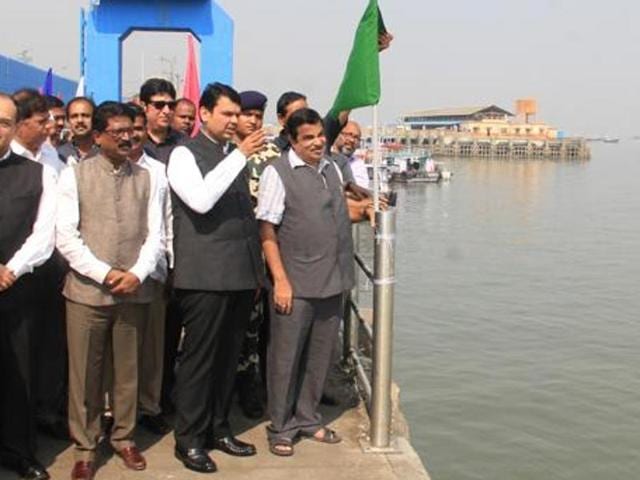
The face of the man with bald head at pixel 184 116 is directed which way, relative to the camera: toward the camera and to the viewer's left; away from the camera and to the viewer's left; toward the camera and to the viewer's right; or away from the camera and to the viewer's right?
toward the camera and to the viewer's right

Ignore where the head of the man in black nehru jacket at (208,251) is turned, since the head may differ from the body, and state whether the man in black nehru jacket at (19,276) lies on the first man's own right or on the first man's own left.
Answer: on the first man's own right

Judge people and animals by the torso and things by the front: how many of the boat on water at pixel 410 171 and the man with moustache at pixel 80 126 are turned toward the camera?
1

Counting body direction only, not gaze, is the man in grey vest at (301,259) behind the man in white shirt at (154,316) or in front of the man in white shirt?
in front

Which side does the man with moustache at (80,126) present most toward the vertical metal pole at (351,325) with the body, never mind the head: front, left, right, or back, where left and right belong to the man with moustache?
left

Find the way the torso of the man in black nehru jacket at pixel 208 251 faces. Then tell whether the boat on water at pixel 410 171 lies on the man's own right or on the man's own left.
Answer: on the man's own left

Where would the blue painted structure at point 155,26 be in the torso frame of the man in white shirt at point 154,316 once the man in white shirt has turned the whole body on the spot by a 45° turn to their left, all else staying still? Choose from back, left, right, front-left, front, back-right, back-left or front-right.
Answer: left
